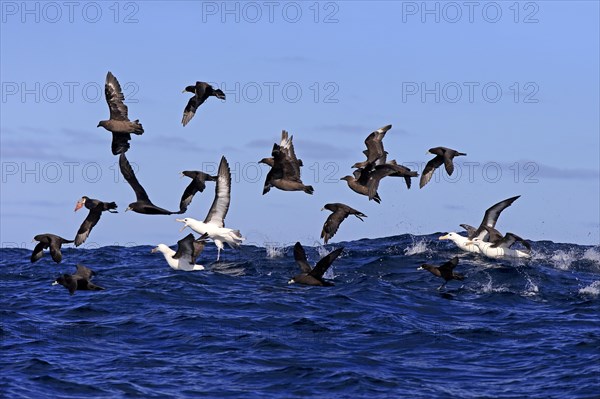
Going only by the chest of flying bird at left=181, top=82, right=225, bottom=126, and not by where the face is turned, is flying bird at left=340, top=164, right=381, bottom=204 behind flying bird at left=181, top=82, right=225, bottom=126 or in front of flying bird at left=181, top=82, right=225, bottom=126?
behind

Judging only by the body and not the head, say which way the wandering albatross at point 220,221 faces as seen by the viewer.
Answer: to the viewer's left

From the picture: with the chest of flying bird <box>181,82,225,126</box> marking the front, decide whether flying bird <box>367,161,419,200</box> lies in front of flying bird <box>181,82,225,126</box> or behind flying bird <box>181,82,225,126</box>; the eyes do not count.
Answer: behind

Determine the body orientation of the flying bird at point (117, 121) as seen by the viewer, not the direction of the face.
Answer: to the viewer's left

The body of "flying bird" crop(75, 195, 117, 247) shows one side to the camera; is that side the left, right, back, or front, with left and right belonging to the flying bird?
left

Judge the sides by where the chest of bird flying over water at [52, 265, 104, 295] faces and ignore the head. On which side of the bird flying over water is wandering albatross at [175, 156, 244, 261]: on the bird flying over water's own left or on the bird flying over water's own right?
on the bird flying over water's own right

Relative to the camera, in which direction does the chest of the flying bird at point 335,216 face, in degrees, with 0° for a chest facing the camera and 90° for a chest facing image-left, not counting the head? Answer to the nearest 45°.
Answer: approximately 90°

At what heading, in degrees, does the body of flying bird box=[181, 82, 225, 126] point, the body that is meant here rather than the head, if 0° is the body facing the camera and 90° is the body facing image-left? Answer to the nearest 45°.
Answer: approximately 90°

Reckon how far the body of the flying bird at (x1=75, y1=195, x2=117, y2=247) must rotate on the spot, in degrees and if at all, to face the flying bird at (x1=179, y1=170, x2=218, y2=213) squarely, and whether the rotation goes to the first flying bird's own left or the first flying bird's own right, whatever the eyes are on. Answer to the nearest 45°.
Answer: approximately 135° to the first flying bird's own right
